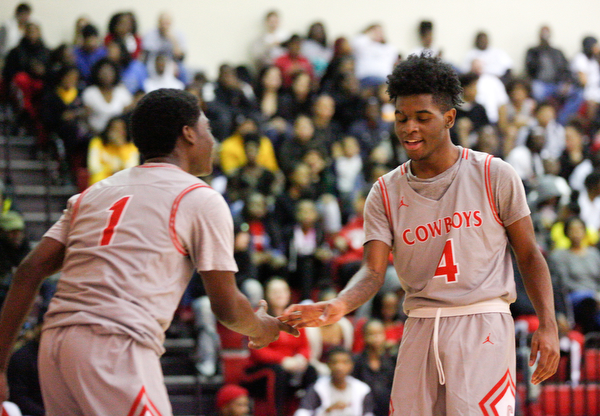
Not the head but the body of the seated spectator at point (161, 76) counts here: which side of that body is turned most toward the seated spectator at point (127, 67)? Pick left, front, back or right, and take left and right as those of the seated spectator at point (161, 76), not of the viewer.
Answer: right

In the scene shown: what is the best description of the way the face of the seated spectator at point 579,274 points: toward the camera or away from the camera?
toward the camera

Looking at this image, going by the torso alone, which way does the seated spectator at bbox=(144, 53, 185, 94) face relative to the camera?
toward the camera

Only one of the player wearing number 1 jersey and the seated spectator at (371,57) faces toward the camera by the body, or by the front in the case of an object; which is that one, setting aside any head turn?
the seated spectator

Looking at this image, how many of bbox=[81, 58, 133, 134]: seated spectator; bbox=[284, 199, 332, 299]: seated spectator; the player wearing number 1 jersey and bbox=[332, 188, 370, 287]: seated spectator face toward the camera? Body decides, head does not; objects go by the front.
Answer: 3

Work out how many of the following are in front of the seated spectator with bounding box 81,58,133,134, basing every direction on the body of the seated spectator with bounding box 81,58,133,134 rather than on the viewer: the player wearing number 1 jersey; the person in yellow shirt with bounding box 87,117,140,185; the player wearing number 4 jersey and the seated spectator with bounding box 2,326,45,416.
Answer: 4

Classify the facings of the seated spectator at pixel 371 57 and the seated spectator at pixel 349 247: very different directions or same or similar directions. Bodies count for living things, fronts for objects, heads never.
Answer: same or similar directions

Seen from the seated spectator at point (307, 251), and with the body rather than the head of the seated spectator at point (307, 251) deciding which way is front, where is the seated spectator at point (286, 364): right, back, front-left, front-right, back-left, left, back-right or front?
front

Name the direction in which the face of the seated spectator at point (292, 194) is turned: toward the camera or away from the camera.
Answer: toward the camera

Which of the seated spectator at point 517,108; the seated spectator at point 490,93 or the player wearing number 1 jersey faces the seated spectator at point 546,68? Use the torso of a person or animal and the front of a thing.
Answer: the player wearing number 1 jersey

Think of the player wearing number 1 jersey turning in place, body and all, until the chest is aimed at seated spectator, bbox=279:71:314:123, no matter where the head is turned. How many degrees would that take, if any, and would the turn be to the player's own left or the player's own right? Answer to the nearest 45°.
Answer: approximately 45° to the player's own left

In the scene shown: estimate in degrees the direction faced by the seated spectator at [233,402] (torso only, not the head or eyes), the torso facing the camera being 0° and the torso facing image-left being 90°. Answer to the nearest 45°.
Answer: approximately 315°

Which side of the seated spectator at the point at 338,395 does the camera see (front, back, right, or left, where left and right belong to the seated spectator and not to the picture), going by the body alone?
front
